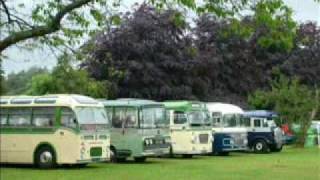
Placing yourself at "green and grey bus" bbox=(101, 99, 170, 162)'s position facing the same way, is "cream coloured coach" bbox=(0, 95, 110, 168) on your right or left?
on your right

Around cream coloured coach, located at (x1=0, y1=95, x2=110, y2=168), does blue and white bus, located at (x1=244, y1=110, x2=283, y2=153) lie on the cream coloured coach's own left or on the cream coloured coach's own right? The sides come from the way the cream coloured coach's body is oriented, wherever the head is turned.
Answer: on the cream coloured coach's own left

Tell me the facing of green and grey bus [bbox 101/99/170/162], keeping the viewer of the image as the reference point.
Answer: facing the viewer and to the right of the viewer

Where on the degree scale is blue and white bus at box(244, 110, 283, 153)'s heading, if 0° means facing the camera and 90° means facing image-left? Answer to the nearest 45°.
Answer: approximately 315°

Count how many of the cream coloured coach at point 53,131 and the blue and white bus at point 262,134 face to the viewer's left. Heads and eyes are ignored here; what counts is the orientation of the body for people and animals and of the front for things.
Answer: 0

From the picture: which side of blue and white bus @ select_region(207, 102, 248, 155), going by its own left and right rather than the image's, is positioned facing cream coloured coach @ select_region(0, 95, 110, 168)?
right

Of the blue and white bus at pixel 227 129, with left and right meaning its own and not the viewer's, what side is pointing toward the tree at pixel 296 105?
left

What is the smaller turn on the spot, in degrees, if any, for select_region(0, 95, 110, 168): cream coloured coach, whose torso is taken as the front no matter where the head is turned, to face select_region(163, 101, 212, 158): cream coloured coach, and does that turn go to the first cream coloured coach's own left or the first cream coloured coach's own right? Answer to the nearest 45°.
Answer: approximately 90° to the first cream coloured coach's own left
